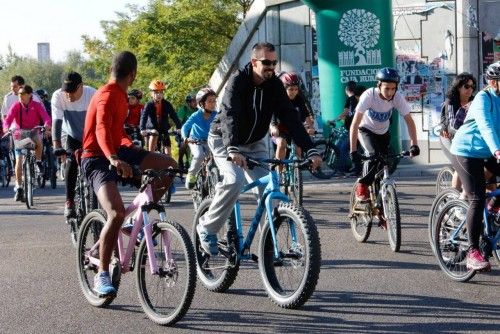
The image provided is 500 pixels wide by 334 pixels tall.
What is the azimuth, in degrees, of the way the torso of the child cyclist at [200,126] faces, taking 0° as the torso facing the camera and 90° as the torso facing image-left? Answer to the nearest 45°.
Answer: approximately 315°

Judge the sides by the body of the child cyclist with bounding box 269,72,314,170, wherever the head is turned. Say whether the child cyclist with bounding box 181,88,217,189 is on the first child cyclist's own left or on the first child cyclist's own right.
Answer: on the first child cyclist's own right

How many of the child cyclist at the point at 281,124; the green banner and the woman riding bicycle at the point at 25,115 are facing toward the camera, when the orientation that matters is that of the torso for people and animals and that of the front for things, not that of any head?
3

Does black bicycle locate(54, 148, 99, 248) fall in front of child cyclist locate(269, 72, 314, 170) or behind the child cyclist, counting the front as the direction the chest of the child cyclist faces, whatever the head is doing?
in front

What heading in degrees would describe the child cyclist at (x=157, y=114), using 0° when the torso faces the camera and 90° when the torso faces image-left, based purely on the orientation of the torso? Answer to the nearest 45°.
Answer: approximately 0°

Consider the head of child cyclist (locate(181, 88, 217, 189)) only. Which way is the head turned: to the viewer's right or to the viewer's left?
to the viewer's right

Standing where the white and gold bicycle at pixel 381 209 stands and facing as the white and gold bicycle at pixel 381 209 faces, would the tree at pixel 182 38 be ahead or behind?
behind
